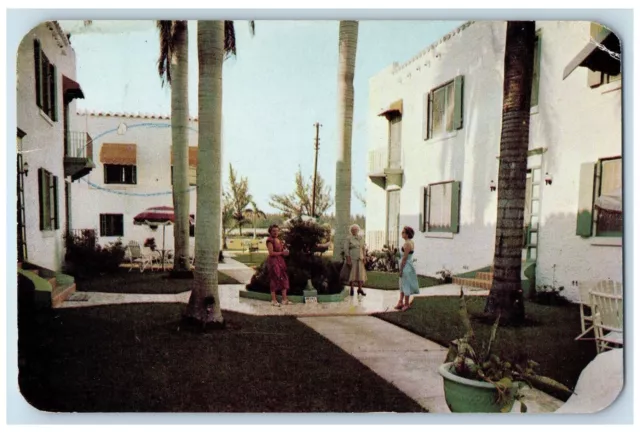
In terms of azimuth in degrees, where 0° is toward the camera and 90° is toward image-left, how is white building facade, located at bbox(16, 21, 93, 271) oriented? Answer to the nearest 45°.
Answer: approximately 315°

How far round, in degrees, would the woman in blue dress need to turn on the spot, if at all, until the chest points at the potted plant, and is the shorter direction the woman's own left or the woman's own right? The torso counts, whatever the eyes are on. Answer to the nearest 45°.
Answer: approximately 135° to the woman's own left

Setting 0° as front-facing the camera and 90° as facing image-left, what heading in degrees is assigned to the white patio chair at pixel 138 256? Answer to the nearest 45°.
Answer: approximately 315°

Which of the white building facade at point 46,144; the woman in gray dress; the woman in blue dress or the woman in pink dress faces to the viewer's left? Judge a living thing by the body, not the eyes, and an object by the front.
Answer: the woman in blue dress

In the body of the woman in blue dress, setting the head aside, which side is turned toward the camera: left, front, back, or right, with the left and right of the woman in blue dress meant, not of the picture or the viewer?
left

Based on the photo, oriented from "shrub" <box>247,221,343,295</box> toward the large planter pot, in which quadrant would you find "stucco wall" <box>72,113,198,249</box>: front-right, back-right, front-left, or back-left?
back-right

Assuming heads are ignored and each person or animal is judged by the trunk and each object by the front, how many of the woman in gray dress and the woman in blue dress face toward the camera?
1

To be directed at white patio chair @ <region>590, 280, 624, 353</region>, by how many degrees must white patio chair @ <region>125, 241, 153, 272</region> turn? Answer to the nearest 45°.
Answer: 0° — it already faces it
